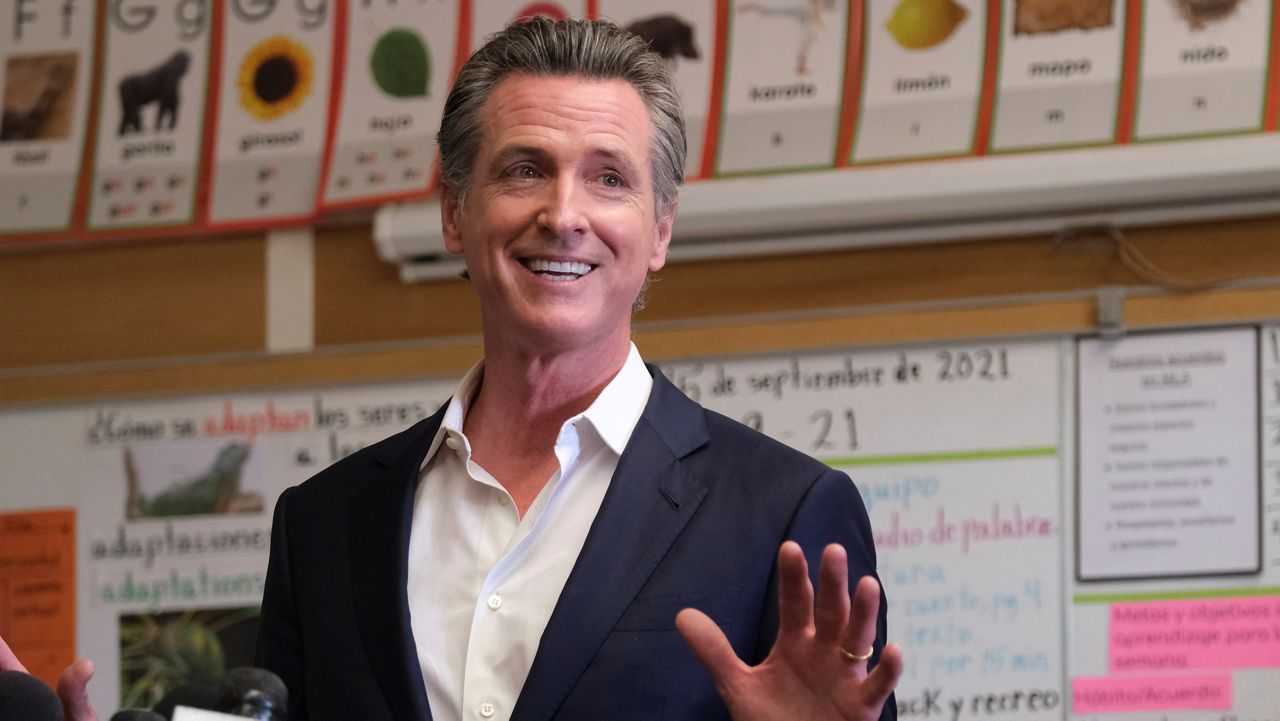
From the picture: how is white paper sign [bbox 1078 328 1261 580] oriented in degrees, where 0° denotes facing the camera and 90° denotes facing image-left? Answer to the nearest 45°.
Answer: approximately 0°

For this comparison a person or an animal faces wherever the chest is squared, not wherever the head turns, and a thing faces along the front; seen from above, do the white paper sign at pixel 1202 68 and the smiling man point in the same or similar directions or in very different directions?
same or similar directions

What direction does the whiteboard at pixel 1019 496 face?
toward the camera

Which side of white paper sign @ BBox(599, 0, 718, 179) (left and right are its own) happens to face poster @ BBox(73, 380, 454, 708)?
right

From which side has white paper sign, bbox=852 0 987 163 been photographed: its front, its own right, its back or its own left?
front

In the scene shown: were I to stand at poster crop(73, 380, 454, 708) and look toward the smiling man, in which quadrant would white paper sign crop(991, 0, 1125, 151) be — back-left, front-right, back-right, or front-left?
front-left

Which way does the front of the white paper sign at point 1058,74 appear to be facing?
toward the camera

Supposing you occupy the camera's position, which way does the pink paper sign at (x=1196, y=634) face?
facing the viewer

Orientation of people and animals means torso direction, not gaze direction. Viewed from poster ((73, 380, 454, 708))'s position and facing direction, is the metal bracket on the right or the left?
on its left

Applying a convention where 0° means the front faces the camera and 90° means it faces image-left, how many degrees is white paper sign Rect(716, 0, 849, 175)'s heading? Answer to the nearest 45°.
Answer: approximately 0°
